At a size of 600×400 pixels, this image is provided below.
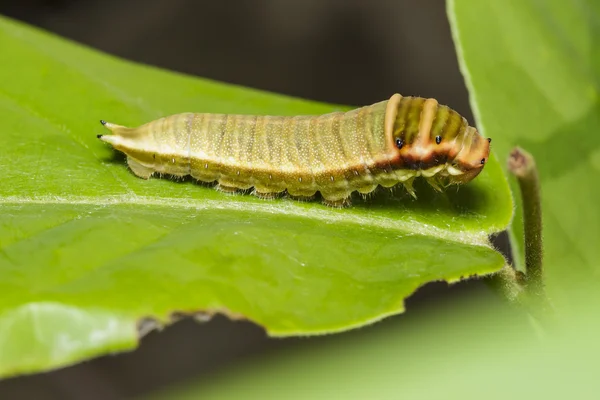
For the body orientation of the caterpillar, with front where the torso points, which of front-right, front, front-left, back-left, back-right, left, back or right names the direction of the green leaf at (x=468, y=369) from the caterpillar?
right

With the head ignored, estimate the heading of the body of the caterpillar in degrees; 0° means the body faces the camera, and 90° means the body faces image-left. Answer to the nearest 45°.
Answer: approximately 270°

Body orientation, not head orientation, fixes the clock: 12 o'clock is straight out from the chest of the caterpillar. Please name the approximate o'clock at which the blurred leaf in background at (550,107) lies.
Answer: The blurred leaf in background is roughly at 12 o'clock from the caterpillar.
